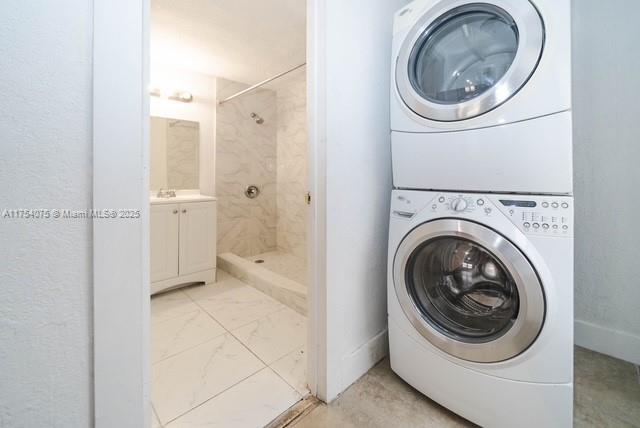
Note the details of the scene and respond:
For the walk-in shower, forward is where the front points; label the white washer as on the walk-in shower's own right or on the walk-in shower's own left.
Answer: on the walk-in shower's own left

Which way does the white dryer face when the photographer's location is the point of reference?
facing the viewer and to the left of the viewer

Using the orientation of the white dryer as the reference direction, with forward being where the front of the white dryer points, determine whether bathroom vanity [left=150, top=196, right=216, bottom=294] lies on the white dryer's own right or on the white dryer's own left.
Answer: on the white dryer's own right

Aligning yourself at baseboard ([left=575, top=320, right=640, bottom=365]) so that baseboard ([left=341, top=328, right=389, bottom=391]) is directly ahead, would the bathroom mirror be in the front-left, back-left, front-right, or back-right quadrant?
front-right

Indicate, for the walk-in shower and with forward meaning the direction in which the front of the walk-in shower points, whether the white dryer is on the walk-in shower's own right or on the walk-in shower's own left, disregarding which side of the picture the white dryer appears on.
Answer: on the walk-in shower's own left
